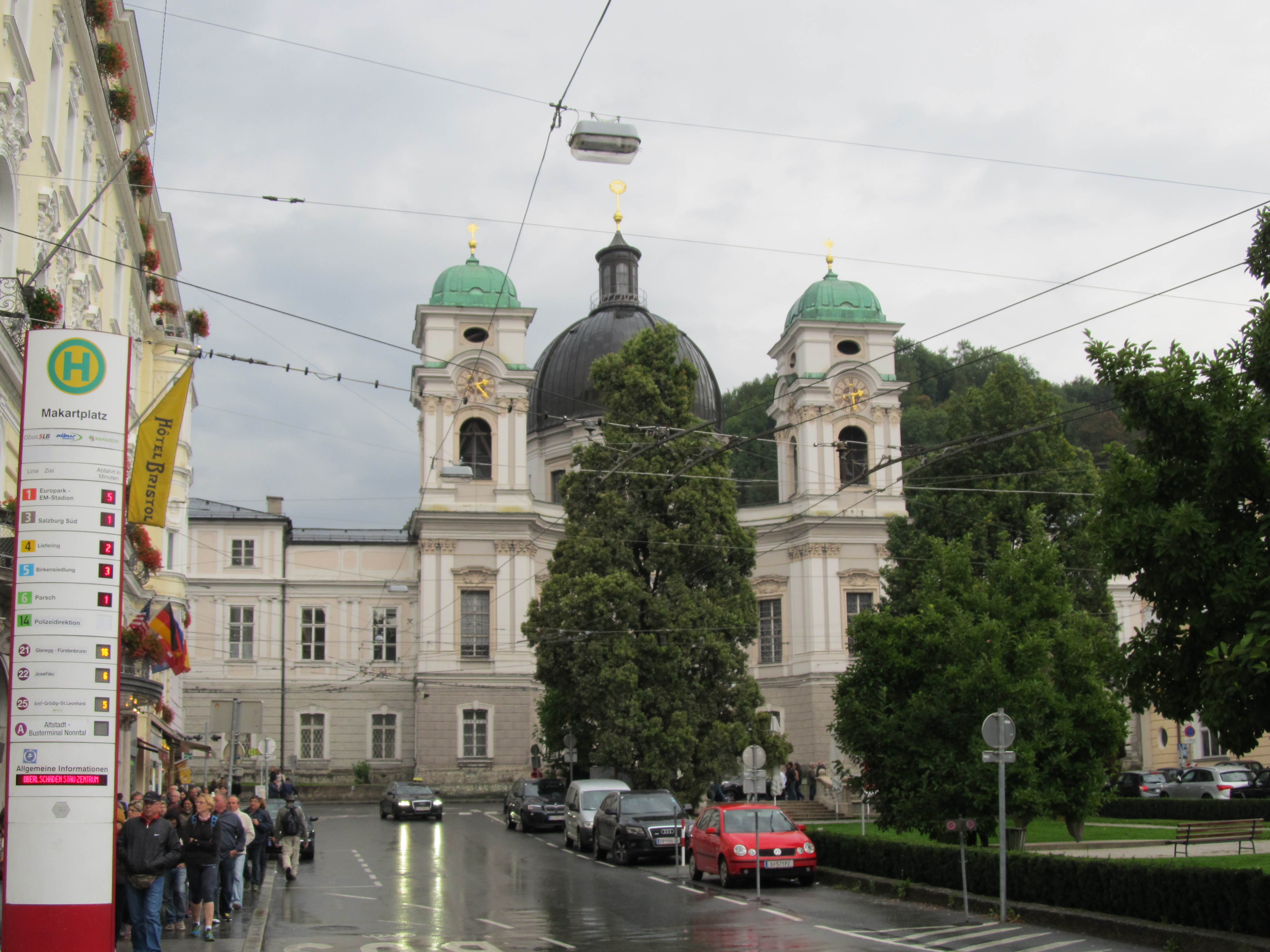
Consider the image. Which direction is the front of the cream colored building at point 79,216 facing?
to the viewer's right

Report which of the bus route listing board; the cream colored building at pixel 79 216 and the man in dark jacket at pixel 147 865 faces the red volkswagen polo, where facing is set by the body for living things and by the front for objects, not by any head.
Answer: the cream colored building

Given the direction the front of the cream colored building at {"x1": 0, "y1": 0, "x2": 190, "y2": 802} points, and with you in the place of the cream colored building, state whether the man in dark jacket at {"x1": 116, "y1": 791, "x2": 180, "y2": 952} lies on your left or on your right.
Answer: on your right

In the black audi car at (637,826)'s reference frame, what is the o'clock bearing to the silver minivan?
The silver minivan is roughly at 7 o'clock from the black audi car.

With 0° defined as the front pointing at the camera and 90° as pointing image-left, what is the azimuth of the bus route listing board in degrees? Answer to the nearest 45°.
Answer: approximately 0°

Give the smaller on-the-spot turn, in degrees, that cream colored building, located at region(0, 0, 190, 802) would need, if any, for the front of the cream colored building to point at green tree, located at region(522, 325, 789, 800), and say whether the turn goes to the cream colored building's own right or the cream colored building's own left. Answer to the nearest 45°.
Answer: approximately 45° to the cream colored building's own left

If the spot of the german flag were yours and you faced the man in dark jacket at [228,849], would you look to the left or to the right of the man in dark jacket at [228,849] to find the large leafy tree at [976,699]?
left

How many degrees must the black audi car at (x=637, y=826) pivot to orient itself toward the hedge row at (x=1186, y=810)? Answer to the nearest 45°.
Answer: approximately 90° to its left

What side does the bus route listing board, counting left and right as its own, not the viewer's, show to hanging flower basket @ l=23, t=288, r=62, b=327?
back

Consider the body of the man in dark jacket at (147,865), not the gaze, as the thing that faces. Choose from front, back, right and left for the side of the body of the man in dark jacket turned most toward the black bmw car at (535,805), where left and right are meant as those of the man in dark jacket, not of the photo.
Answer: back

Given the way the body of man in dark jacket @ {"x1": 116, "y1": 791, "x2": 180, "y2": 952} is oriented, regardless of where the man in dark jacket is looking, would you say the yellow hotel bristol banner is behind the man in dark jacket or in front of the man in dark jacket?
behind

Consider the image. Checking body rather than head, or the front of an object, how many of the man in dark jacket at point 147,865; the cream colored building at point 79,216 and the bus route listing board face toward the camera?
2

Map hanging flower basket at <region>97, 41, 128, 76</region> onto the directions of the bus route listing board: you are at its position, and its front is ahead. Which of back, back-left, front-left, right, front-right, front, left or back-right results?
back
